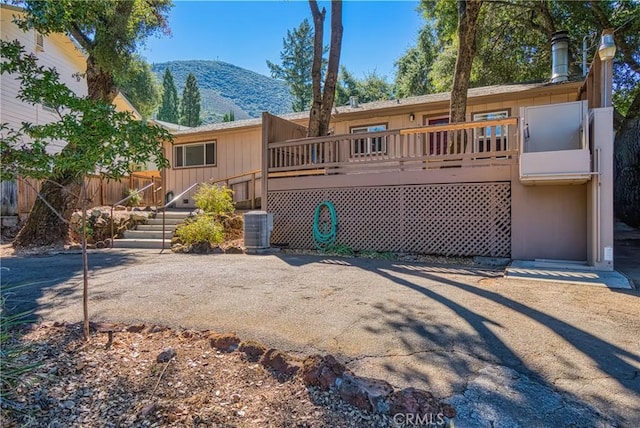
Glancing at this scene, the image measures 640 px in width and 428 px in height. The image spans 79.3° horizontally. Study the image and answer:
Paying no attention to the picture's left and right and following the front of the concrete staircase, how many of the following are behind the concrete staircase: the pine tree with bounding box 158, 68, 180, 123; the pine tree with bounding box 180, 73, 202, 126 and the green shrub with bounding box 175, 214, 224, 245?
2

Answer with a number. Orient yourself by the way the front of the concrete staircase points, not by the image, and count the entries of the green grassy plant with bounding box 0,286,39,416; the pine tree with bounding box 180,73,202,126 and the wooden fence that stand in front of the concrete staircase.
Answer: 1

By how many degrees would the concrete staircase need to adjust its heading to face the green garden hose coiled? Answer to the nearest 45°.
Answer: approximately 45° to its left

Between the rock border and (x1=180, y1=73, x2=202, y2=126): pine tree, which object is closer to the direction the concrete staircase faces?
the rock border

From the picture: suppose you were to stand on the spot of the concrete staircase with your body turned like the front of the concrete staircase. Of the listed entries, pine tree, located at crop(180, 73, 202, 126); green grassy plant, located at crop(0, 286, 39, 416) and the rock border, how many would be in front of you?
2

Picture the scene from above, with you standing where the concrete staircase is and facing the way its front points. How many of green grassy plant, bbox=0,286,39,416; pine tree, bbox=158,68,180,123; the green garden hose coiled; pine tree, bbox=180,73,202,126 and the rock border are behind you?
2

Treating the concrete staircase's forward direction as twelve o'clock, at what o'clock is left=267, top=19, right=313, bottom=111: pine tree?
The pine tree is roughly at 7 o'clock from the concrete staircase.

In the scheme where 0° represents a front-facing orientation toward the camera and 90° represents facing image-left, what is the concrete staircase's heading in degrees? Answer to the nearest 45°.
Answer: approximately 0°

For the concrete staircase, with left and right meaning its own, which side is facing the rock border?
front

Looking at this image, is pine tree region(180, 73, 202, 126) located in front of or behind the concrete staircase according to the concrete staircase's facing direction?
behind

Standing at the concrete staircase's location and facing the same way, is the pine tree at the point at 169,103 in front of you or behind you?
behind

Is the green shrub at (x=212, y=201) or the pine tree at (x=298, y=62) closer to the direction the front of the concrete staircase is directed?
the green shrub

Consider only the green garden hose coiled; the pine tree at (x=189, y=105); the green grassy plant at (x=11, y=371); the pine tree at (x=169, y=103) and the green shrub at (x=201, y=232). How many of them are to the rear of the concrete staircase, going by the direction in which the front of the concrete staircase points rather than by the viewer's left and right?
2

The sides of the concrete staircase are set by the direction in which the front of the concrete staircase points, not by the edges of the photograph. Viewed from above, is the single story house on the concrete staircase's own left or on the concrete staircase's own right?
on the concrete staircase's own left
